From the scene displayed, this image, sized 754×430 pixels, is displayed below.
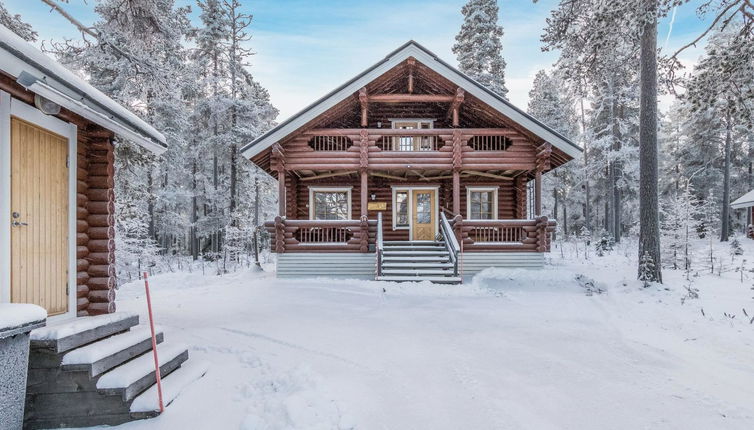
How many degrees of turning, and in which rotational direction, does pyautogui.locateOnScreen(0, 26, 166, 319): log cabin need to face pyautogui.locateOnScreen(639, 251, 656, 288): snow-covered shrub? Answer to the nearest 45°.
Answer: approximately 45° to its left

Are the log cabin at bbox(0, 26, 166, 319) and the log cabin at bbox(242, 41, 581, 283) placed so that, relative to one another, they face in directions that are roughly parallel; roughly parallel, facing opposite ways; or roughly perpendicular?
roughly perpendicular

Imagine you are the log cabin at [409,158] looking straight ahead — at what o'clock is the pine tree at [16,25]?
The pine tree is roughly at 2 o'clock from the log cabin.

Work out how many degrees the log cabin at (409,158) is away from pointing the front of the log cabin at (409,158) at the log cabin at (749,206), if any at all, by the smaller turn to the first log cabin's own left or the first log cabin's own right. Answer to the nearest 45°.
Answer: approximately 135° to the first log cabin's own left

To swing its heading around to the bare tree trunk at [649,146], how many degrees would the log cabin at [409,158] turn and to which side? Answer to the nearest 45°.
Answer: approximately 45° to its left

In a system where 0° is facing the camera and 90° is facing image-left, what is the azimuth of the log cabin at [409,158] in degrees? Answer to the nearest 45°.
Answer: approximately 0°

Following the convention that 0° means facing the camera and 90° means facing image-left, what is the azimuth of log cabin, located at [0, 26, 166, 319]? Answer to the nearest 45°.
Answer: approximately 315°
